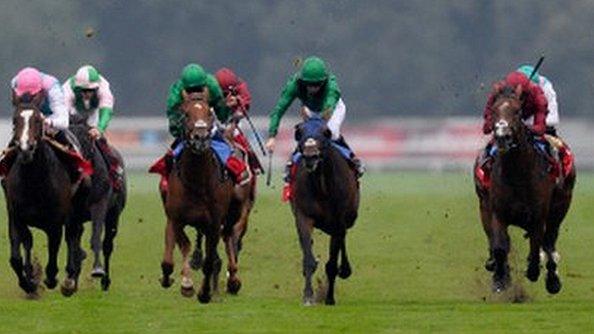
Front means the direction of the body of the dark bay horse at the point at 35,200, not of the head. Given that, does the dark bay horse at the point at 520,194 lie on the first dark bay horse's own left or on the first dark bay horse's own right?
on the first dark bay horse's own left

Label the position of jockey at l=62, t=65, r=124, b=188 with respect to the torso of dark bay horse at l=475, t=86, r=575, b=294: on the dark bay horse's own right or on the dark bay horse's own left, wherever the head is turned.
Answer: on the dark bay horse's own right

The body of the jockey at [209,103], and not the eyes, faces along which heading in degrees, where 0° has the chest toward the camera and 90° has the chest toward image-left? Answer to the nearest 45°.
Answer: approximately 0°

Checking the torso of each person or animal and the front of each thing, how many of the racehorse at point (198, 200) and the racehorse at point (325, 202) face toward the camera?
2

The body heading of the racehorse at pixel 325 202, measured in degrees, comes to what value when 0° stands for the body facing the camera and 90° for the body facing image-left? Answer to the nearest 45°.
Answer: approximately 0°
